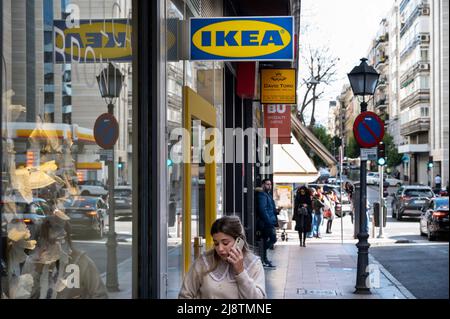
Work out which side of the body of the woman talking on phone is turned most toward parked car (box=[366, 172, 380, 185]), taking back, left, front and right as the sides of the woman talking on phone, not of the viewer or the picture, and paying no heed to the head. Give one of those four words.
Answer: back

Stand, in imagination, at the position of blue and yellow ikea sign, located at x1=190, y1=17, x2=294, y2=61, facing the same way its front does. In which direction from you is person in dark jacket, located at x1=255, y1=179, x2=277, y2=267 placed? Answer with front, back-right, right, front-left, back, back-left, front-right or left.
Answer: back

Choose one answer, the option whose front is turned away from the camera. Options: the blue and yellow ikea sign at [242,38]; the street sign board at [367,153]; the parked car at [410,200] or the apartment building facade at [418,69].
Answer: the parked car

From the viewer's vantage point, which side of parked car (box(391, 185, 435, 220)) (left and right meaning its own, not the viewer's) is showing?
back

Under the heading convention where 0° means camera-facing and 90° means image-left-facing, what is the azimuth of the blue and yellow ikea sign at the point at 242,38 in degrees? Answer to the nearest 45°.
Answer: approximately 0°

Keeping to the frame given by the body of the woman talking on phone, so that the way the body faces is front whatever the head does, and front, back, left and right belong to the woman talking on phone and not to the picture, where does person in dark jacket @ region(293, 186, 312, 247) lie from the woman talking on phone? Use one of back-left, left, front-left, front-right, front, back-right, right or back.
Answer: back

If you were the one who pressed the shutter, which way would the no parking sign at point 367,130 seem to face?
facing the viewer

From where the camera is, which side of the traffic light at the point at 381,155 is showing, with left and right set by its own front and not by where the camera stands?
front

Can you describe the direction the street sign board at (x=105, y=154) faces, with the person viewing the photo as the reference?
facing the viewer
